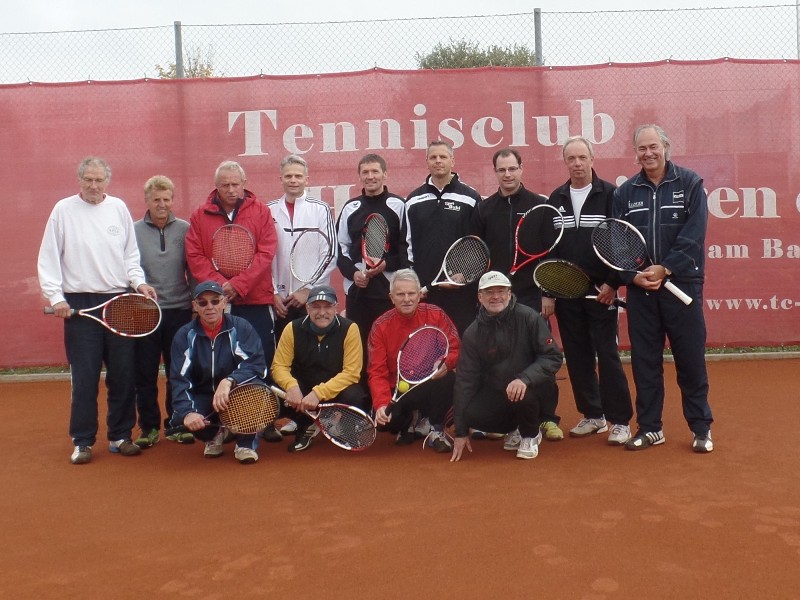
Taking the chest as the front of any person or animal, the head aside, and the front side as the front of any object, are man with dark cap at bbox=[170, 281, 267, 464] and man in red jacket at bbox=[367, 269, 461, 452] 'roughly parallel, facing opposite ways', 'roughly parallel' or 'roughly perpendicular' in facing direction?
roughly parallel

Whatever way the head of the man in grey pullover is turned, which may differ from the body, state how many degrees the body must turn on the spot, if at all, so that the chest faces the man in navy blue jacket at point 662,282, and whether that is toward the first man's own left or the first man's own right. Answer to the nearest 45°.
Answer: approximately 45° to the first man's own left

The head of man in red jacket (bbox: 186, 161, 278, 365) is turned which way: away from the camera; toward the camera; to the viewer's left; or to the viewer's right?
toward the camera

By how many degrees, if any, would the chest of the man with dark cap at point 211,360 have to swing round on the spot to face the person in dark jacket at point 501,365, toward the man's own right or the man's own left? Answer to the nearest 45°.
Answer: approximately 90° to the man's own left

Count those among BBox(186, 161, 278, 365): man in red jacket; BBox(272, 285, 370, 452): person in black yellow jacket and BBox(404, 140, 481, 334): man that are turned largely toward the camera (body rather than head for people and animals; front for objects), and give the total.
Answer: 3

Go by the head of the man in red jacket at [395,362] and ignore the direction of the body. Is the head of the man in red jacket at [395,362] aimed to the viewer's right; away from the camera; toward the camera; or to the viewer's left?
toward the camera

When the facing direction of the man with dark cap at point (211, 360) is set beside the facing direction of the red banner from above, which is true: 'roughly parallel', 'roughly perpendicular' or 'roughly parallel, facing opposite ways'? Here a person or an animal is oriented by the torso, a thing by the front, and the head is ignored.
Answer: roughly parallel

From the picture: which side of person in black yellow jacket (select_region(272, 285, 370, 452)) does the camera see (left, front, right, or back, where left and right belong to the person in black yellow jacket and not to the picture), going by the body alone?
front

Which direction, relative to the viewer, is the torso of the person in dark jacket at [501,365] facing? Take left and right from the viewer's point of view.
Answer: facing the viewer

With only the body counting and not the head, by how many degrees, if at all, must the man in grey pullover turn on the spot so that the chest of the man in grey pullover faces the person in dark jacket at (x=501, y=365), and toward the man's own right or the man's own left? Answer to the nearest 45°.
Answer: approximately 45° to the man's own left

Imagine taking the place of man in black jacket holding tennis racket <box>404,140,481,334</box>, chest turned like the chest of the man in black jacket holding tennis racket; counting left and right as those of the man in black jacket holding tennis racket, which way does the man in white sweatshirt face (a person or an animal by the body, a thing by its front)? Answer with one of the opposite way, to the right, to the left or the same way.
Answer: the same way

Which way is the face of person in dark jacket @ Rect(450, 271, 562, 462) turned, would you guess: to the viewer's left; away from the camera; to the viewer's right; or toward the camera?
toward the camera

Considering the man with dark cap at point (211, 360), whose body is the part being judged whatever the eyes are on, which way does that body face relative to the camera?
toward the camera

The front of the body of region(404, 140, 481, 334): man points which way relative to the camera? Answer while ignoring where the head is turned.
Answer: toward the camera

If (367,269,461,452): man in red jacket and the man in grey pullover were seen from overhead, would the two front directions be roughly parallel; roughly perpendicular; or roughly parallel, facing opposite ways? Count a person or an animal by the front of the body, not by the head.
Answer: roughly parallel

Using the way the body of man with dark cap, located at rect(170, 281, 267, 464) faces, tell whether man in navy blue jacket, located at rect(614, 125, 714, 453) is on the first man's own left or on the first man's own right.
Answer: on the first man's own left
